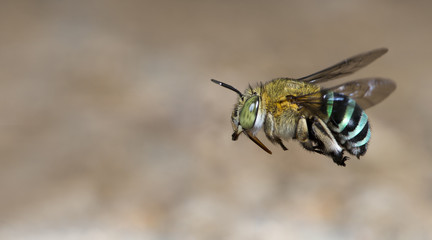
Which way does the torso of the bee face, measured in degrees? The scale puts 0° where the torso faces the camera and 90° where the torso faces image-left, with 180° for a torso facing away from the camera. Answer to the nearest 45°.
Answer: approximately 90°
